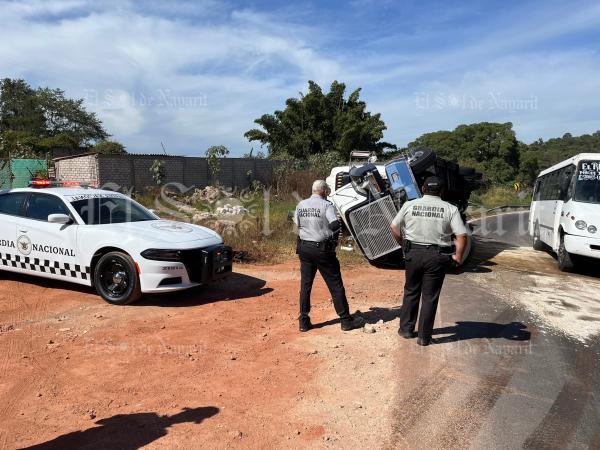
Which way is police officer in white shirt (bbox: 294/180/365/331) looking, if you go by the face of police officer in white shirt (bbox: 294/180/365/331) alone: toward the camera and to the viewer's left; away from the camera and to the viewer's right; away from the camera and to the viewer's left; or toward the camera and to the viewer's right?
away from the camera and to the viewer's right

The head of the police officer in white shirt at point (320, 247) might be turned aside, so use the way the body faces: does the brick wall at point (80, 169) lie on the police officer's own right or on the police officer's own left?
on the police officer's own left

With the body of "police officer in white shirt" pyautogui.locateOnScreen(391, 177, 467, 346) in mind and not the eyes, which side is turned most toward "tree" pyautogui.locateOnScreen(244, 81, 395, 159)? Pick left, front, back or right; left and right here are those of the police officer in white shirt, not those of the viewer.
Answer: front

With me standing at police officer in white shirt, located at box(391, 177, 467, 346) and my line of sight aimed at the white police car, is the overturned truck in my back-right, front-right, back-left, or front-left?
front-right

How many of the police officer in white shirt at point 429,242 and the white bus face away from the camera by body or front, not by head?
1

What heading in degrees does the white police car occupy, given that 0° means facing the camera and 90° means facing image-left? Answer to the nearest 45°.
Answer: approximately 315°

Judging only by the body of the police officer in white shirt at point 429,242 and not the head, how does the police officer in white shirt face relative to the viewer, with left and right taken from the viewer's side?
facing away from the viewer

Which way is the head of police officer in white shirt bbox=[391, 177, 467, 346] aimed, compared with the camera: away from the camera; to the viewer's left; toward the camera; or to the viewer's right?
away from the camera

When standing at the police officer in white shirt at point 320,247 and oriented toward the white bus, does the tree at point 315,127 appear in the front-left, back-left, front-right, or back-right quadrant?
front-left

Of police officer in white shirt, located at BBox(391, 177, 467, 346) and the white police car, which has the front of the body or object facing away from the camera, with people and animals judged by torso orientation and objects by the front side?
the police officer in white shirt

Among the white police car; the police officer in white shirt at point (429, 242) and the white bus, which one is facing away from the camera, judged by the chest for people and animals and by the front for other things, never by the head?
the police officer in white shirt

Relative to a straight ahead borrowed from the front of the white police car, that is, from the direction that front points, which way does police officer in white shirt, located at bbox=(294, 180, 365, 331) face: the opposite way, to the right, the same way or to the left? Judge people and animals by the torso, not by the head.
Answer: to the left

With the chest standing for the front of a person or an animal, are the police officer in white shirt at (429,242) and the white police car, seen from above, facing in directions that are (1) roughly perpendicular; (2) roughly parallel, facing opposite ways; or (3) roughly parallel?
roughly perpendicular

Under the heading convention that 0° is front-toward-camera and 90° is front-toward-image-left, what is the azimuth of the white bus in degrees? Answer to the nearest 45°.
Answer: approximately 315°

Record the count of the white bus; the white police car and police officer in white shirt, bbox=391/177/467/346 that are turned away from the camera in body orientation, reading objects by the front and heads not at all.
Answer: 1

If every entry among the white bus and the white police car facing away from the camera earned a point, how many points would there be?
0
